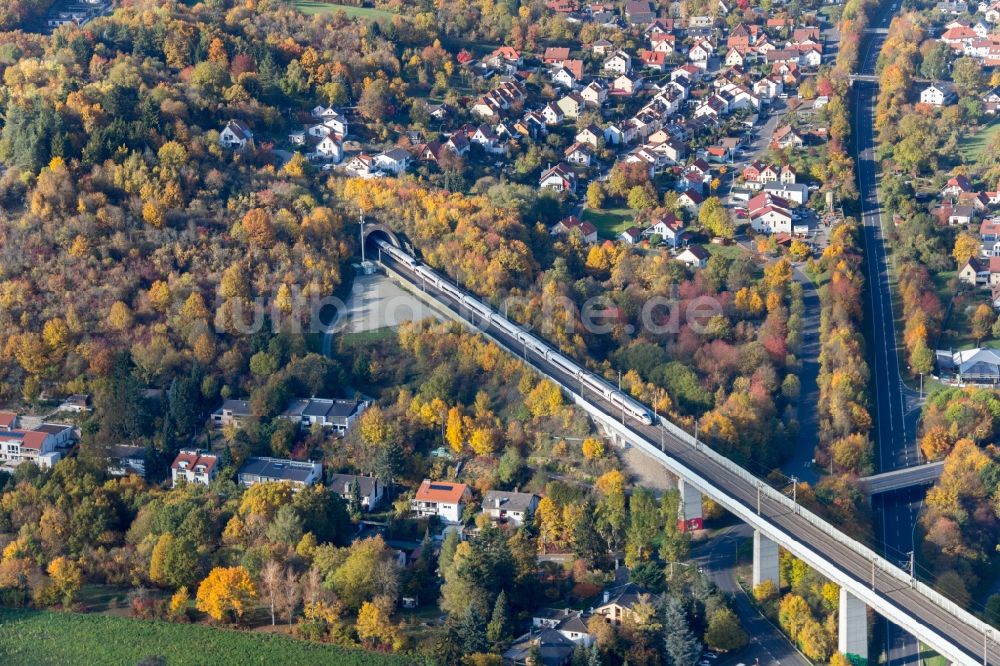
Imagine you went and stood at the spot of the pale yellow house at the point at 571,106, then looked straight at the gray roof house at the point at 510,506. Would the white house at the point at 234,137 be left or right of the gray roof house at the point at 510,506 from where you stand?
right

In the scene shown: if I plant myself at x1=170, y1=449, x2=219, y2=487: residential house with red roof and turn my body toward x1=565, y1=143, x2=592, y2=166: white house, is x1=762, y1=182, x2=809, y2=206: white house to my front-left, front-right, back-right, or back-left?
front-right
